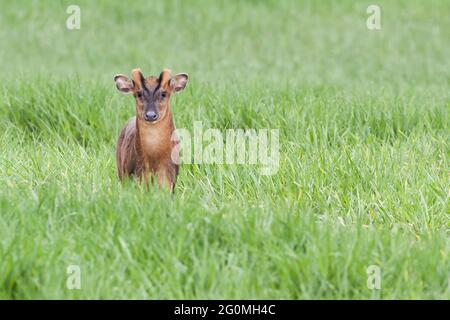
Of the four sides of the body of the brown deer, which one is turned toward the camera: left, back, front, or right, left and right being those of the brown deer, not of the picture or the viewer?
front
